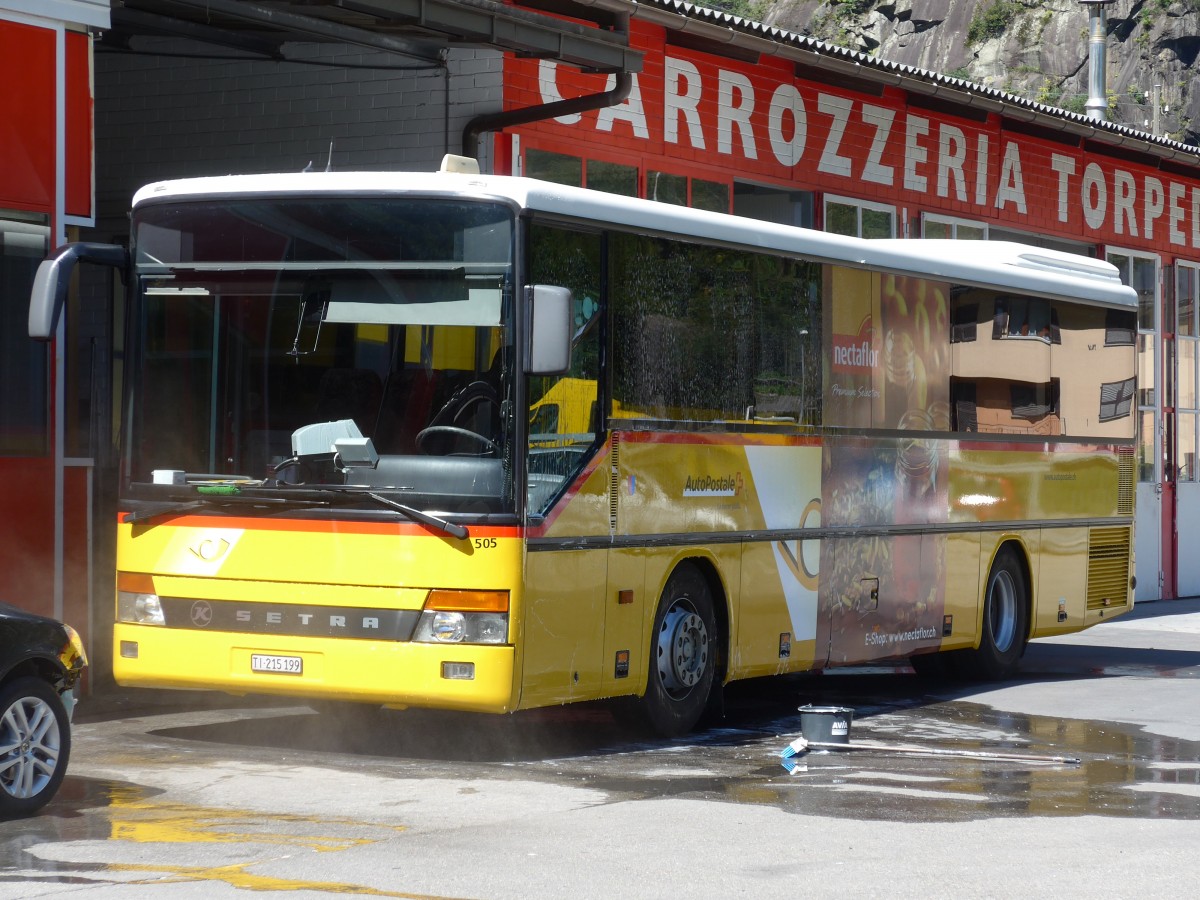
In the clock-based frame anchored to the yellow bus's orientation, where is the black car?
The black car is roughly at 12 o'clock from the yellow bus.

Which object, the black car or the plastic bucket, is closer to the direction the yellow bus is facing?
the black car

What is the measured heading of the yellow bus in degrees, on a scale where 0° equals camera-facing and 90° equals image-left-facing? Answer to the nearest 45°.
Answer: approximately 45°
